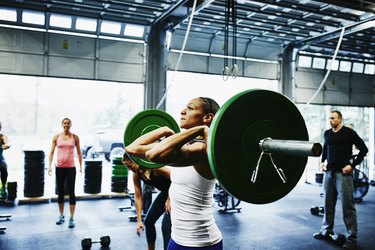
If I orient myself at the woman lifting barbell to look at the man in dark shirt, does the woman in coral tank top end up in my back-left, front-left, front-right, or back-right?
front-left

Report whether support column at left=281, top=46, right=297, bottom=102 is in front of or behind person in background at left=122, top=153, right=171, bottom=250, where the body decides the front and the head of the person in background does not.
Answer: behind

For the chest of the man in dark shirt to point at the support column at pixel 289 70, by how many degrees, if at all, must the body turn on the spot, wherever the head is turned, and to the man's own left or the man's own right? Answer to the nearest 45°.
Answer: approximately 135° to the man's own right

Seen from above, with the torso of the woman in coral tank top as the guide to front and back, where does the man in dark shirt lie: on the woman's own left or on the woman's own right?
on the woman's own left

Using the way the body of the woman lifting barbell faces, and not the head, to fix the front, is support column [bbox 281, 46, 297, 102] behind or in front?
behind

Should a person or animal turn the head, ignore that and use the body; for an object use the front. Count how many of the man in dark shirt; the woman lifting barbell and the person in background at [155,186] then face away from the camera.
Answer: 0

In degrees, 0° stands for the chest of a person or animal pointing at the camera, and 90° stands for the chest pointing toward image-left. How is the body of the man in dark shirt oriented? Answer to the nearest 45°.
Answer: approximately 45°

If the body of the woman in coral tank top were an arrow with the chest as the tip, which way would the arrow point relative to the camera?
toward the camera

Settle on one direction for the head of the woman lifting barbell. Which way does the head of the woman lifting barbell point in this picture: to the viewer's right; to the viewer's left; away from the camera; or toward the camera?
to the viewer's left

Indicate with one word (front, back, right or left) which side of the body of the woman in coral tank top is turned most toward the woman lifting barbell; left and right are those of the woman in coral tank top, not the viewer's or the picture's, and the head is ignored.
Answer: front

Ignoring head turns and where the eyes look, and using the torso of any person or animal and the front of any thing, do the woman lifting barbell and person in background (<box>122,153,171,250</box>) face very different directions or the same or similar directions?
same or similar directions

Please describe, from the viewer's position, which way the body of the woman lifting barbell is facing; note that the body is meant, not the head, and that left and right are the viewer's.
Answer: facing the viewer and to the left of the viewer
